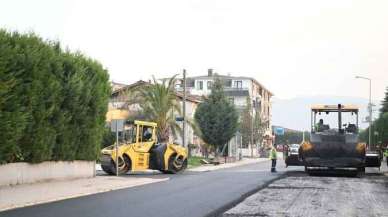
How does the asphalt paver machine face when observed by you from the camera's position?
facing the viewer

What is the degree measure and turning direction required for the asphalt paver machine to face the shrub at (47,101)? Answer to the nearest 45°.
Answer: approximately 45° to its right
